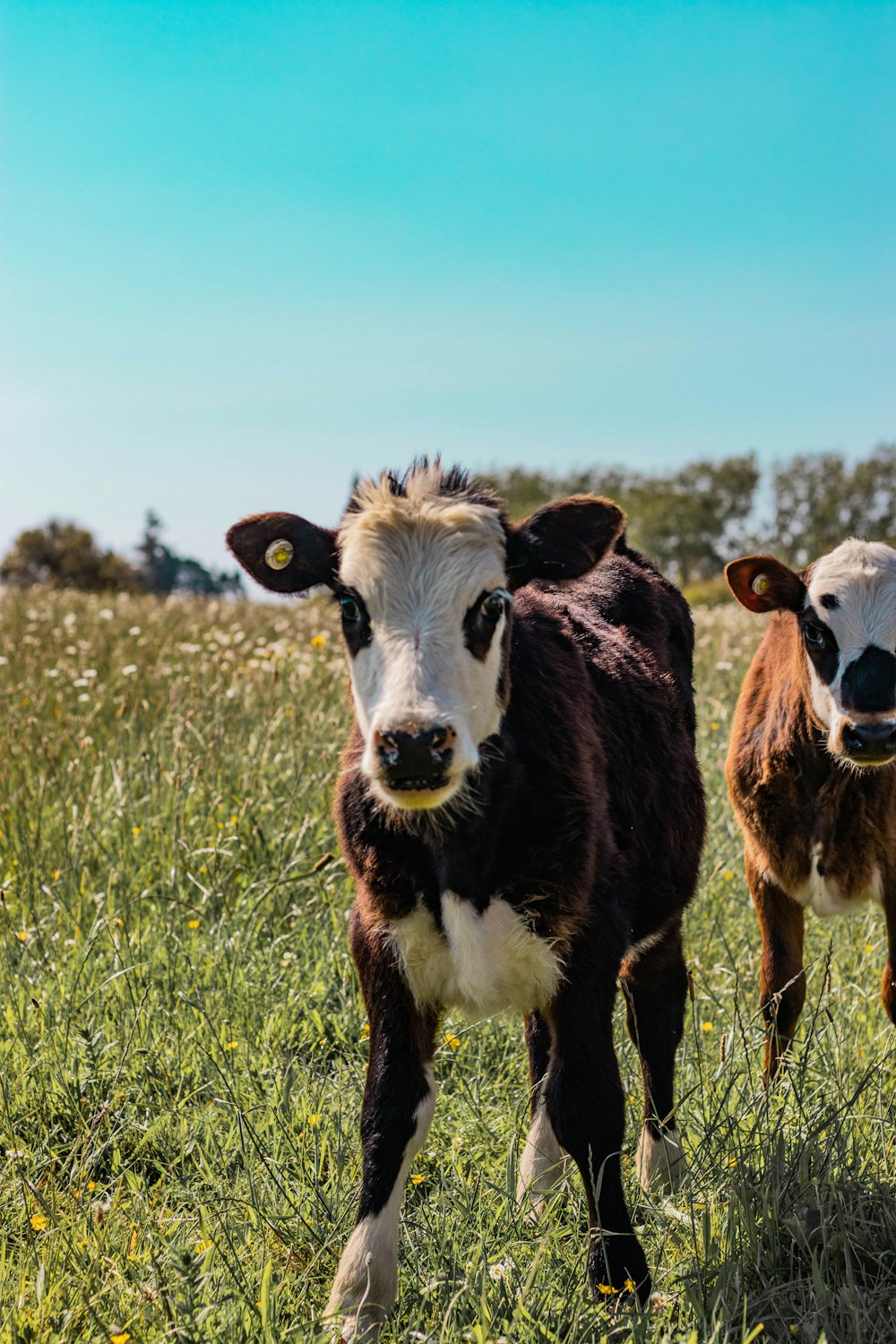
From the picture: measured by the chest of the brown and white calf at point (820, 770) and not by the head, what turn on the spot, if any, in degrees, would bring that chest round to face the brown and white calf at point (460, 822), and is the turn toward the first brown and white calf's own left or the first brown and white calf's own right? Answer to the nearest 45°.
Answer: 0° — it already faces it

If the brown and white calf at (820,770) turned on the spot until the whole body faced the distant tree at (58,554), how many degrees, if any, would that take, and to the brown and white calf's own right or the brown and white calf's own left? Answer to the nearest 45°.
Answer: approximately 135° to the brown and white calf's own right

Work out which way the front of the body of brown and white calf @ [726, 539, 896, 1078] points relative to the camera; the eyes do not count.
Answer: toward the camera

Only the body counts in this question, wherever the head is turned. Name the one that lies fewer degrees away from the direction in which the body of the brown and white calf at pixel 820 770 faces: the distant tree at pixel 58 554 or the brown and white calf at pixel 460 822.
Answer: the brown and white calf
